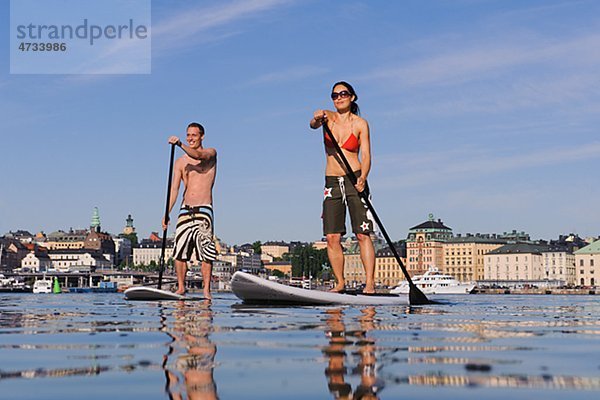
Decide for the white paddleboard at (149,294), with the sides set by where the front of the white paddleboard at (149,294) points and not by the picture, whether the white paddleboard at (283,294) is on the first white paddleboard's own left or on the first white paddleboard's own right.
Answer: on the first white paddleboard's own left

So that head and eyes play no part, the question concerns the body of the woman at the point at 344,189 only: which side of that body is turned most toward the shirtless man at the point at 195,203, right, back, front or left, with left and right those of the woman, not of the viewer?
right

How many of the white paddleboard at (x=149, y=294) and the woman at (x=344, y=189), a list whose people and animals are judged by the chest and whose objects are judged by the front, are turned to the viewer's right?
0

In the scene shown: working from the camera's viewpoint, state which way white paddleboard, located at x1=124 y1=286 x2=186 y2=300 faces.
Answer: facing the viewer and to the left of the viewer

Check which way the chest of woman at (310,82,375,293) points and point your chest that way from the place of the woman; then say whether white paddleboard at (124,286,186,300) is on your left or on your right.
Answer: on your right

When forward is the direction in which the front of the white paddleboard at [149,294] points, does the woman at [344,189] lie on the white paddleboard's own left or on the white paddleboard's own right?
on the white paddleboard's own left
